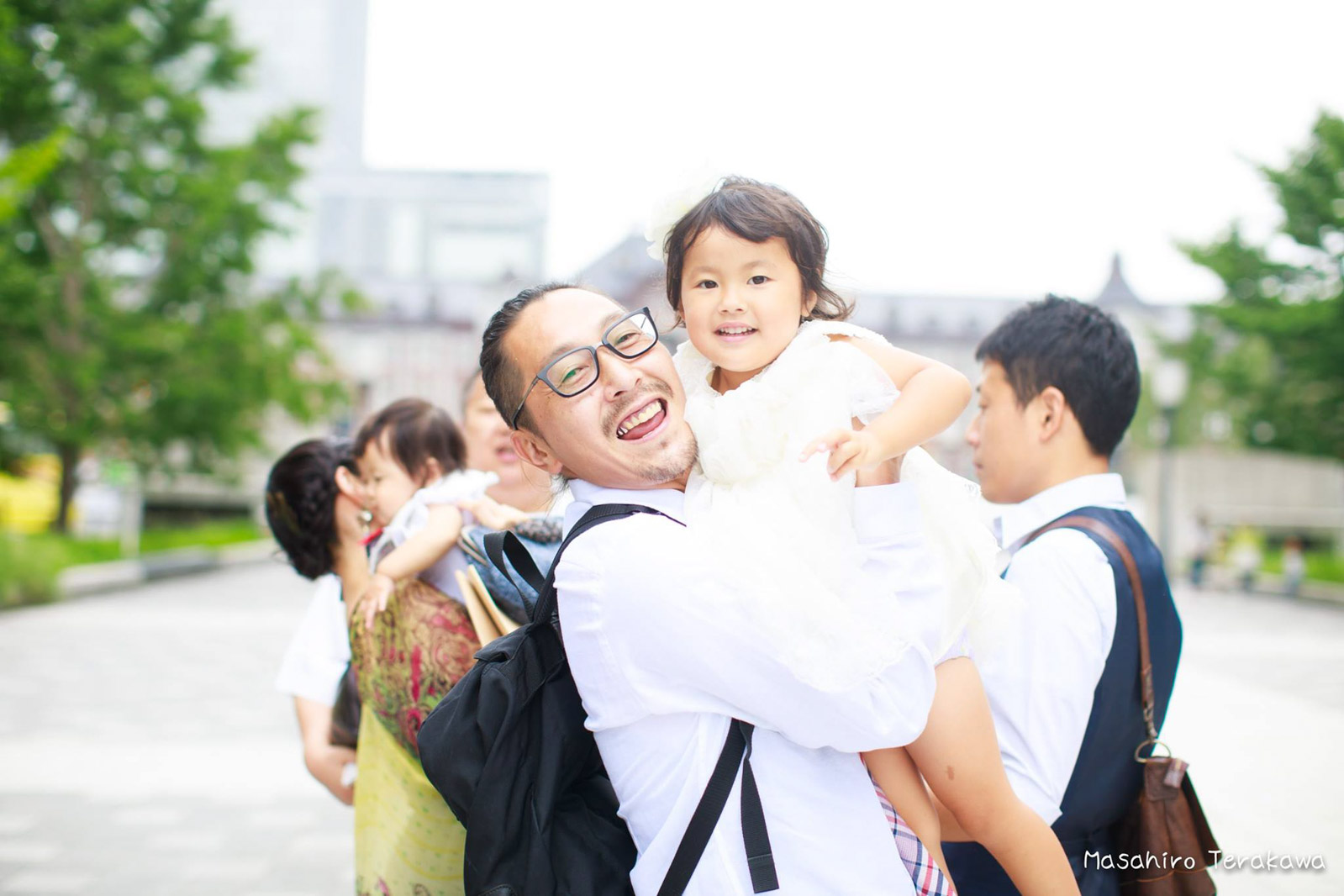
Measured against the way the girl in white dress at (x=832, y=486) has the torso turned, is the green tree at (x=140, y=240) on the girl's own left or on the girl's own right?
on the girl's own right

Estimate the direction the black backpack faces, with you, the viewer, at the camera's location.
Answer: facing to the left of the viewer

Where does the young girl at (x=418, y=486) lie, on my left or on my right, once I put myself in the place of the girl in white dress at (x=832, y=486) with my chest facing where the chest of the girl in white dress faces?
on my right

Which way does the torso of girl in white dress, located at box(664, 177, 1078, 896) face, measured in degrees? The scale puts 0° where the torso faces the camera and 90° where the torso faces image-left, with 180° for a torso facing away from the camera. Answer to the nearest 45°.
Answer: approximately 45°

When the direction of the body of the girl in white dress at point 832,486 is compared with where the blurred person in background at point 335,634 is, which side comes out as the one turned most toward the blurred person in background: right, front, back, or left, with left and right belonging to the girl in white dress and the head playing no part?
right
